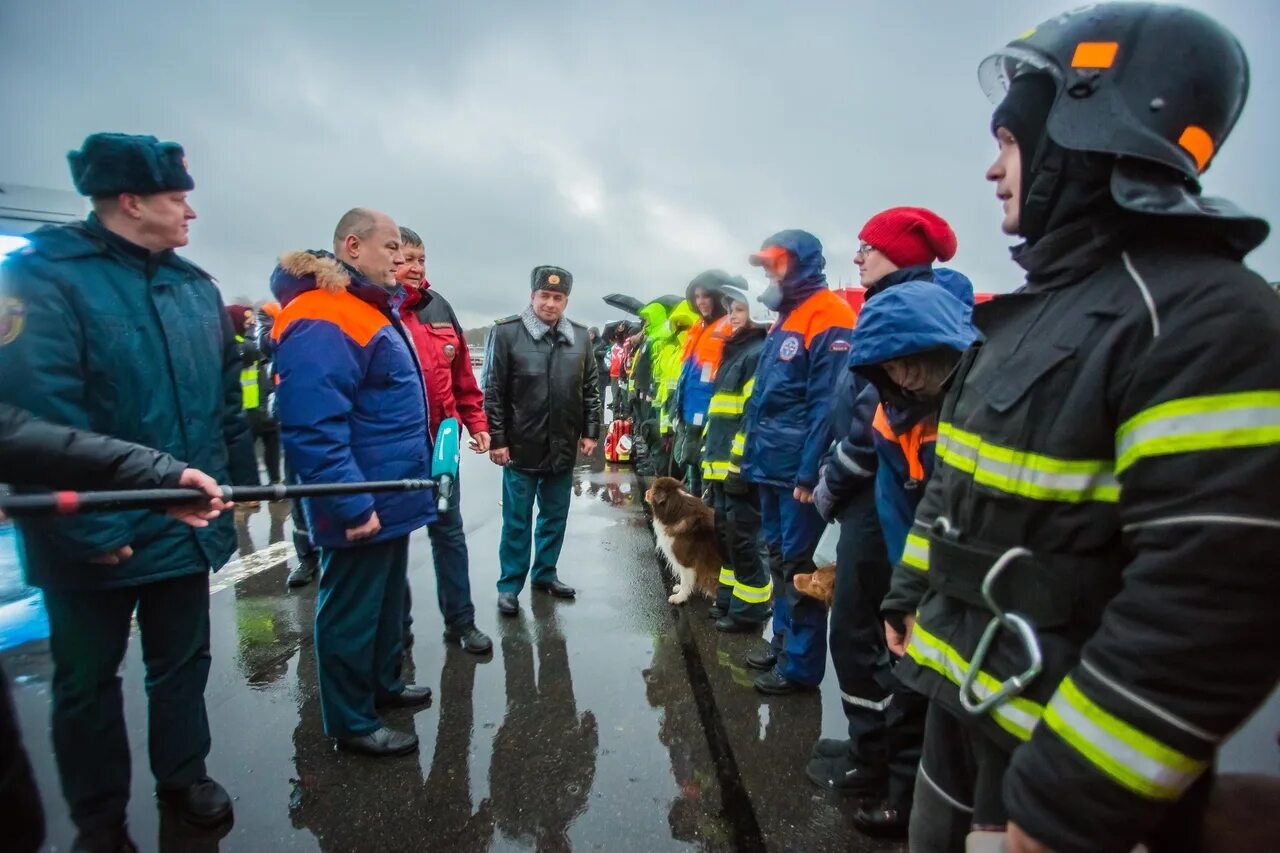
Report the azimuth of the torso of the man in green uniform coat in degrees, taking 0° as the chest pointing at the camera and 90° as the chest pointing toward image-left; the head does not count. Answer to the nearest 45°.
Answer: approximately 315°

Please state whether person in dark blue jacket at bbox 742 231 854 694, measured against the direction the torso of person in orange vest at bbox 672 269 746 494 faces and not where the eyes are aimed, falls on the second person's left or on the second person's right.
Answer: on the second person's left

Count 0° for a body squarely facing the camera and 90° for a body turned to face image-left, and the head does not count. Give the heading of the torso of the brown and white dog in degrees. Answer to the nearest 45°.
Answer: approximately 90°

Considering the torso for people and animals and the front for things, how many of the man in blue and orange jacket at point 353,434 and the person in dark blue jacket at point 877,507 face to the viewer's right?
1

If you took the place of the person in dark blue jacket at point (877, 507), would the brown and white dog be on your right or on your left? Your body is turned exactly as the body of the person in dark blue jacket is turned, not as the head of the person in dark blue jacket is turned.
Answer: on your right

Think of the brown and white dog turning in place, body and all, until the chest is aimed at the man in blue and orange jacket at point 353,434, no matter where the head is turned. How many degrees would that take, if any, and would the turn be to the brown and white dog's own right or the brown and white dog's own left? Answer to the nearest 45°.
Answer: approximately 45° to the brown and white dog's own left

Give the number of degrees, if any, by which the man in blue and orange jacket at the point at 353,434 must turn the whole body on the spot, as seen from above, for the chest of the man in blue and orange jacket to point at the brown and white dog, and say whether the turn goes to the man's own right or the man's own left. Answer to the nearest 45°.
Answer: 0° — they already face it

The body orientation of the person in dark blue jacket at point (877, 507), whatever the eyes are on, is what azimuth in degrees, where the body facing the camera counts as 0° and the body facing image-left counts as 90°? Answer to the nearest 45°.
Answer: approximately 90°

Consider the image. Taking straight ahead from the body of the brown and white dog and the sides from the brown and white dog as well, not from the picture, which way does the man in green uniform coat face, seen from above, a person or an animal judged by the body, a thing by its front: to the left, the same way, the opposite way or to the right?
the opposite way

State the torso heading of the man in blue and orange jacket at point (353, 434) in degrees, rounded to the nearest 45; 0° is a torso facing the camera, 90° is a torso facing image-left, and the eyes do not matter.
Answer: approximately 270°

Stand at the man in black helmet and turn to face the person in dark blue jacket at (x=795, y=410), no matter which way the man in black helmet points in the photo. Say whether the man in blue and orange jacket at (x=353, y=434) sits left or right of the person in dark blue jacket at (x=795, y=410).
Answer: left

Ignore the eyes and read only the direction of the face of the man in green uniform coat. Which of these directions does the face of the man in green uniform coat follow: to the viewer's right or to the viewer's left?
to the viewer's right

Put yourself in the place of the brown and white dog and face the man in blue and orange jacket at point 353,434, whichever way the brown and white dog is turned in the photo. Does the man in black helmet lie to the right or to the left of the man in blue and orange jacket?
left

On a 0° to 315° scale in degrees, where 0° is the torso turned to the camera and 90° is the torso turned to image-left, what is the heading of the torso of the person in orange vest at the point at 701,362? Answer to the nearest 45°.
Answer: approximately 45°

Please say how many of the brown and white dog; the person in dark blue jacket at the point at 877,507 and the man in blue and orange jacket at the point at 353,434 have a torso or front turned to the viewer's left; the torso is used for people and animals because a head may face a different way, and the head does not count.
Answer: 2
